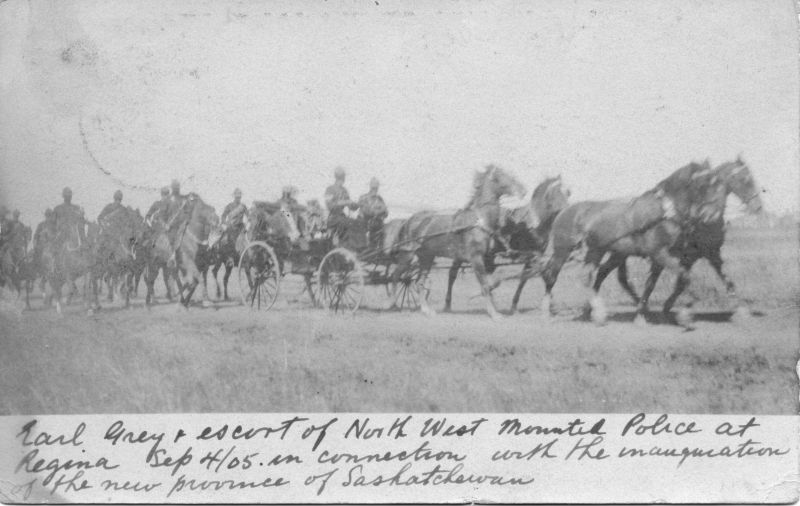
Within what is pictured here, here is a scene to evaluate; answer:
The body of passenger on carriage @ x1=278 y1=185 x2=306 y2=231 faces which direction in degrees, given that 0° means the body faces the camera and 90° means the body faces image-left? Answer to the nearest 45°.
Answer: approximately 270°

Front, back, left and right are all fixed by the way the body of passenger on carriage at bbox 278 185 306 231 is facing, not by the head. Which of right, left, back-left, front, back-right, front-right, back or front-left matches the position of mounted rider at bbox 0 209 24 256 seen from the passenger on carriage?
back

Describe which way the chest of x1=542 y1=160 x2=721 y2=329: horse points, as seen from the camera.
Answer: to the viewer's right

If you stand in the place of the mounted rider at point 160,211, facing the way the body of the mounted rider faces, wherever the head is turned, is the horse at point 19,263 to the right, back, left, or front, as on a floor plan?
back

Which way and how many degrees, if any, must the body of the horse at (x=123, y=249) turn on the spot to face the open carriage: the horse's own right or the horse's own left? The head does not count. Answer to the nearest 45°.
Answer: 0° — it already faces it

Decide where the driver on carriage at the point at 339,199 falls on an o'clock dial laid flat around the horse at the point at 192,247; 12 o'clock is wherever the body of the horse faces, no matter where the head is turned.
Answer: The driver on carriage is roughly at 11 o'clock from the horse.

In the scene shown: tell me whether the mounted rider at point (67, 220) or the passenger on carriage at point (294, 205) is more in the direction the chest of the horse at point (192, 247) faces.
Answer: the passenger on carriage

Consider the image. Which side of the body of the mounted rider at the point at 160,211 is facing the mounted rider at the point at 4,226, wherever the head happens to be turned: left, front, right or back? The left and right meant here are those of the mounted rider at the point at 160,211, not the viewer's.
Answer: back

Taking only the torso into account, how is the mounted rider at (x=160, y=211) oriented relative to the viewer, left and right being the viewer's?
facing to the right of the viewer

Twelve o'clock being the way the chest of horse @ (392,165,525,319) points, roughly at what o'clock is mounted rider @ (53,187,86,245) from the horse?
The mounted rider is roughly at 6 o'clock from the horse.

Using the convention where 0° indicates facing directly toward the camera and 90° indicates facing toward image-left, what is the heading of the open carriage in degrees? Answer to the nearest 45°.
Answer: approximately 270°

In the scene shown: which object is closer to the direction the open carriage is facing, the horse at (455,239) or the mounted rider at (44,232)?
the horse

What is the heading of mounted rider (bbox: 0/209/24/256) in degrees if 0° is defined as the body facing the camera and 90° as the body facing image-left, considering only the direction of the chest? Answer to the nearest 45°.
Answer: approximately 270°

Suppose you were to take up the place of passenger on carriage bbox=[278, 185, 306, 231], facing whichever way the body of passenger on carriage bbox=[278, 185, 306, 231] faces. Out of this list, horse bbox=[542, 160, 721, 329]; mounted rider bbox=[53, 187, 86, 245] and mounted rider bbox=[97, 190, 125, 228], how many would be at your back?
2

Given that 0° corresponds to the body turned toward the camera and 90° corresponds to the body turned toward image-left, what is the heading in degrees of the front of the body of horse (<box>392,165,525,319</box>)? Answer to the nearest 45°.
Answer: approximately 270°

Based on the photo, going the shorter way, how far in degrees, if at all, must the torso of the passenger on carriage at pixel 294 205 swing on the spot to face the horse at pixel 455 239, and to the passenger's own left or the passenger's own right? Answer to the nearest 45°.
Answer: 0° — they already face it

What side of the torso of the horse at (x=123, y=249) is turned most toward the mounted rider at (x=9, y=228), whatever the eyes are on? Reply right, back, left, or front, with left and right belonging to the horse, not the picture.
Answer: back
